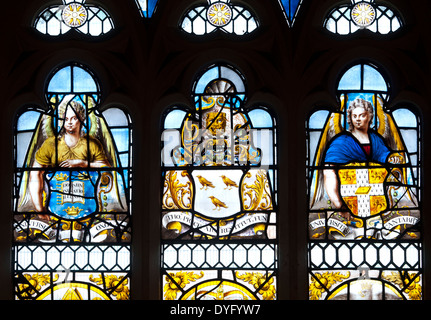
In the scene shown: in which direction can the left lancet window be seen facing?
toward the camera

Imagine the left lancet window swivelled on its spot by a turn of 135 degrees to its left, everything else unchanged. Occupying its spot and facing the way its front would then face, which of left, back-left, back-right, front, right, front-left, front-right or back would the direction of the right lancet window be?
front-right
